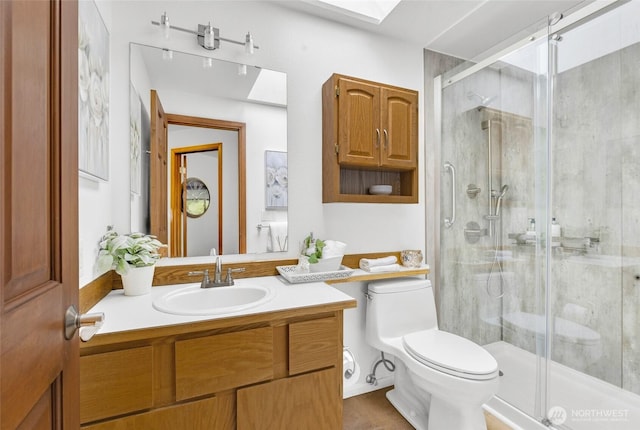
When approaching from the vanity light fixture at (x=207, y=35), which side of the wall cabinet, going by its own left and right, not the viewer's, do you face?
right

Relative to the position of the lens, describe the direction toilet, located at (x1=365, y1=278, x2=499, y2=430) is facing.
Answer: facing the viewer and to the right of the viewer

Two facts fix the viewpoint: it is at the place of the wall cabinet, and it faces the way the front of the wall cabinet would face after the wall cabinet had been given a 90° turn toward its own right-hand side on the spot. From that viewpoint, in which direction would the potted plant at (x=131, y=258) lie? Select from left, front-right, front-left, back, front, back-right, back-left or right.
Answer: front

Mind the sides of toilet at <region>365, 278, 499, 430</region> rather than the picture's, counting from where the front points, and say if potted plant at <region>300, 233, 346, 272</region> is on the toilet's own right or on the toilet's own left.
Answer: on the toilet's own right

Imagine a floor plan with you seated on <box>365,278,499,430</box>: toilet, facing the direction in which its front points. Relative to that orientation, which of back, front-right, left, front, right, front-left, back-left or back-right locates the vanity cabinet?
right

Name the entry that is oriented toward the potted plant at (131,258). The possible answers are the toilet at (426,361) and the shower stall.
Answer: the shower stall

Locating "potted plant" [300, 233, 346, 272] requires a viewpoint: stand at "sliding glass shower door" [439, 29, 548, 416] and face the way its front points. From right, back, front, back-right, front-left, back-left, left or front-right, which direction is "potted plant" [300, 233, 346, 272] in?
front

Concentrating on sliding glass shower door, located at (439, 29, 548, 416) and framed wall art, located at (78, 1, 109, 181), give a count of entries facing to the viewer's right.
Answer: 1

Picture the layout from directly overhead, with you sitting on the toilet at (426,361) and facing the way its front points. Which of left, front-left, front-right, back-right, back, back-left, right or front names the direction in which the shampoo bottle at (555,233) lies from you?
left

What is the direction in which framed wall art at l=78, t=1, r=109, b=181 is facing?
to the viewer's right

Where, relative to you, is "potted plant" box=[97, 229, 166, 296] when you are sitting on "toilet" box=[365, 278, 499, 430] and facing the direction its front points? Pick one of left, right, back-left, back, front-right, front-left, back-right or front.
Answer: right

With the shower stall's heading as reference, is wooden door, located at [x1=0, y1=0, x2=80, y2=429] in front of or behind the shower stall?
in front

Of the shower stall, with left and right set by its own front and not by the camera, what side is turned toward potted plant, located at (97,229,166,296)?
front

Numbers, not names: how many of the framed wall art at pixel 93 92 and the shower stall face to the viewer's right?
1
